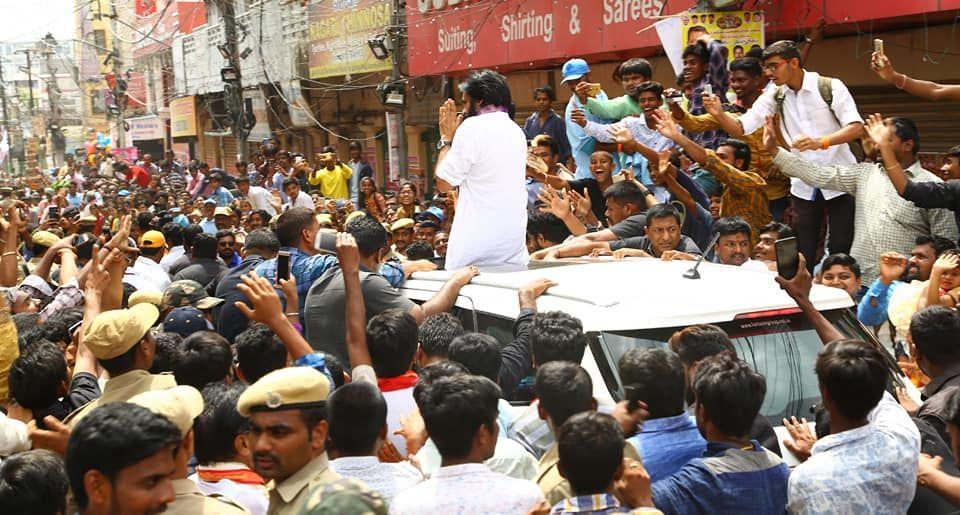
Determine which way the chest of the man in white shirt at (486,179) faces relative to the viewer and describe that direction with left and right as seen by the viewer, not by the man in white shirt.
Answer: facing away from the viewer and to the left of the viewer

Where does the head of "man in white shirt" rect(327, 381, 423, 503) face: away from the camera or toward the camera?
away from the camera

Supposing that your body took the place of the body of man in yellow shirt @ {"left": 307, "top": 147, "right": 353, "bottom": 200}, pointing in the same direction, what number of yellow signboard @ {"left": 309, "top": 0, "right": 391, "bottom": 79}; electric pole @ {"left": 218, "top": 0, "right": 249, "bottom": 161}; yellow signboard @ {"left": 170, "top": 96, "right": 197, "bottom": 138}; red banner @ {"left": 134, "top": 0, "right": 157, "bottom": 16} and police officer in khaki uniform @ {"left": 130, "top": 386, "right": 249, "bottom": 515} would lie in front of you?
1

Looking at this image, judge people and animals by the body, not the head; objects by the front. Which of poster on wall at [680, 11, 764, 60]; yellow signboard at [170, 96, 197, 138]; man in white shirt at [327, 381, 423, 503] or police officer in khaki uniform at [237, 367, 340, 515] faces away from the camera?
the man in white shirt

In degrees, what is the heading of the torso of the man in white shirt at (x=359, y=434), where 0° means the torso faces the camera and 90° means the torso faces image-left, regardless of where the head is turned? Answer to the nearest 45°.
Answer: approximately 180°

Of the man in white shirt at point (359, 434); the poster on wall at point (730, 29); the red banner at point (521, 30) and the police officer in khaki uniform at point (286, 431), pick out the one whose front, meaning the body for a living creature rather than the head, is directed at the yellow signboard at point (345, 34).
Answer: the man in white shirt

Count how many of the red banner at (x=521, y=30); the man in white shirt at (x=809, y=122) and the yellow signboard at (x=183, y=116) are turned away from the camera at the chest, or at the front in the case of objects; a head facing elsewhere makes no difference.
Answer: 0

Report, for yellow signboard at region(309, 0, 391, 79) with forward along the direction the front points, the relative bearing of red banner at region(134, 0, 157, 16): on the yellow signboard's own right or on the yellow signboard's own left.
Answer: on the yellow signboard's own right

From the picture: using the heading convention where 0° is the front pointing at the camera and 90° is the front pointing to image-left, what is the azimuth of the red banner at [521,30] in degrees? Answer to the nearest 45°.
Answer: approximately 45°

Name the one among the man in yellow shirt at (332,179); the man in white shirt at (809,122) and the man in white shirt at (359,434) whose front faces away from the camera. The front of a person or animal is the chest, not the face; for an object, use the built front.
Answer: the man in white shirt at (359,434)

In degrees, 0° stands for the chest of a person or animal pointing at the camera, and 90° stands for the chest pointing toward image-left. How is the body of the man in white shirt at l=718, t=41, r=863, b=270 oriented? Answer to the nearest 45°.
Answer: approximately 45°

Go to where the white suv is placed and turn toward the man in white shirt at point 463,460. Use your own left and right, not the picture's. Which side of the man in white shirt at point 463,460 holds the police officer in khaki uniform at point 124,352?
right

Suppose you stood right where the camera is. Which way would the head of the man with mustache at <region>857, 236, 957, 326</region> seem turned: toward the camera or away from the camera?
toward the camera

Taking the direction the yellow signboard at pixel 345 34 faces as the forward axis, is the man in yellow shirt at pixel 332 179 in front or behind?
in front

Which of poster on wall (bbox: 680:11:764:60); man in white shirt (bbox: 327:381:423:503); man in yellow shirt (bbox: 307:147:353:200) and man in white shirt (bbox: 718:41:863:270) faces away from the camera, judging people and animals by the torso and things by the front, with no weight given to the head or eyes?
man in white shirt (bbox: 327:381:423:503)

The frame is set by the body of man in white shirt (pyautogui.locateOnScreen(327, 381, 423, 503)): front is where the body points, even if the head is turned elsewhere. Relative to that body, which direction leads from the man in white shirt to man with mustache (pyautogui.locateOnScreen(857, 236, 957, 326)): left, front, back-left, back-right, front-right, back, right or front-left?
front-right

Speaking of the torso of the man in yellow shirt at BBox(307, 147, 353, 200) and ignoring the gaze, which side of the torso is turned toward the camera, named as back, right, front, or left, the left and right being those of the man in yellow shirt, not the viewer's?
front
